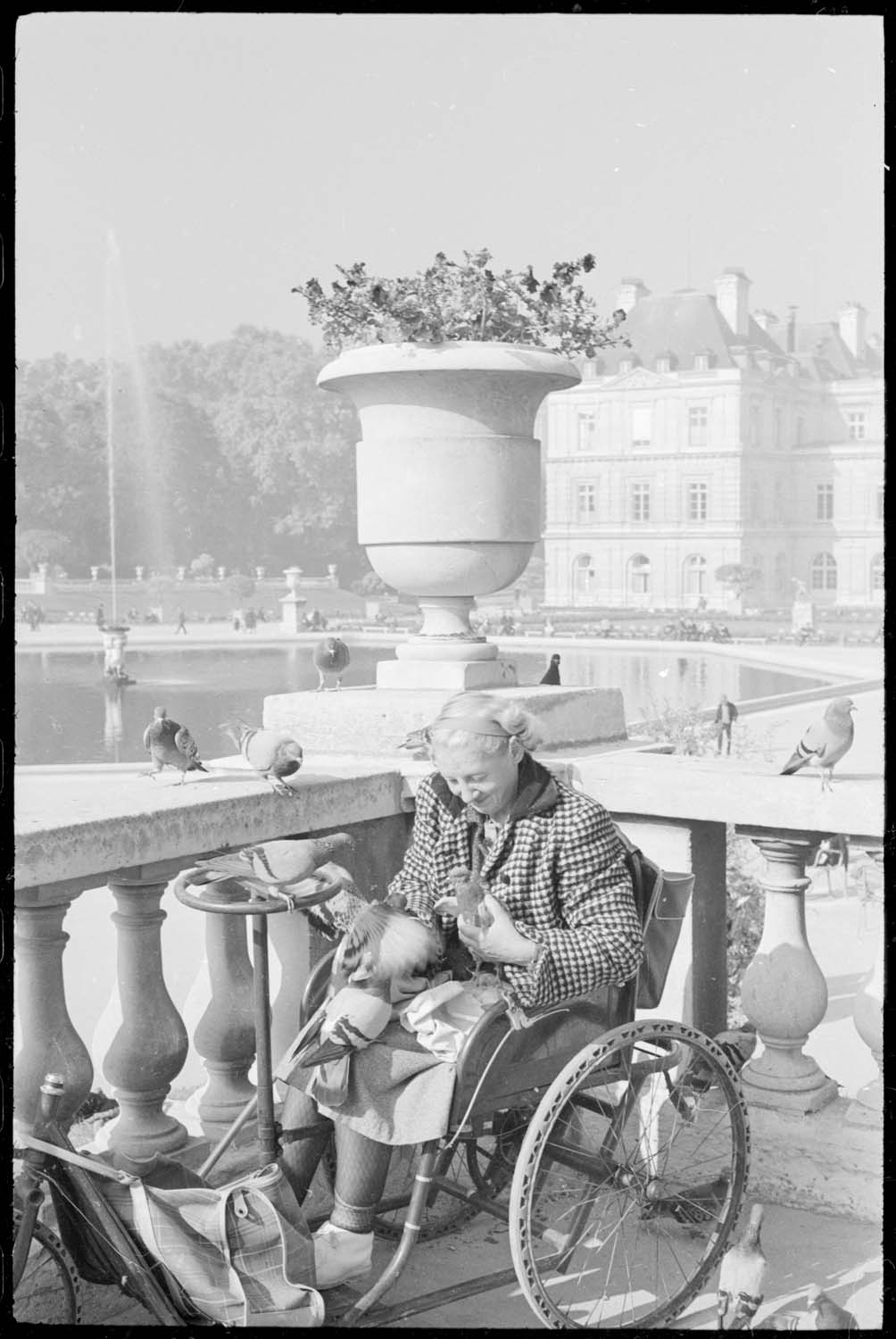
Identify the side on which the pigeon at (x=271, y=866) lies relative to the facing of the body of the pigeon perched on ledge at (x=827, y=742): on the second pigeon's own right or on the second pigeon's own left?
on the second pigeon's own right

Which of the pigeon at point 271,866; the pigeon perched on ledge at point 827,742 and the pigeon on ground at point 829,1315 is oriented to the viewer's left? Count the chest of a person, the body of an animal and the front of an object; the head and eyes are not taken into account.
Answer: the pigeon on ground

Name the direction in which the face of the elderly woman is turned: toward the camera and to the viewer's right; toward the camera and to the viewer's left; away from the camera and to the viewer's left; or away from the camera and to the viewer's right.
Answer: toward the camera and to the viewer's left

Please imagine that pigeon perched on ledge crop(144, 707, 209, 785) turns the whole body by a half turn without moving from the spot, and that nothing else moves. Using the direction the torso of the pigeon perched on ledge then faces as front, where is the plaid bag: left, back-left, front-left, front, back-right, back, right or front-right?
back-right

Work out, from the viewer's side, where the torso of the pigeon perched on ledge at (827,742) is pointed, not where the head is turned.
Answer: to the viewer's right

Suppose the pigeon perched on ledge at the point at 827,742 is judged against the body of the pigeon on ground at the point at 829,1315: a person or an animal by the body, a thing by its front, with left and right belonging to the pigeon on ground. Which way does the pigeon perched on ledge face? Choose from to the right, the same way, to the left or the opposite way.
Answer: the opposite way
